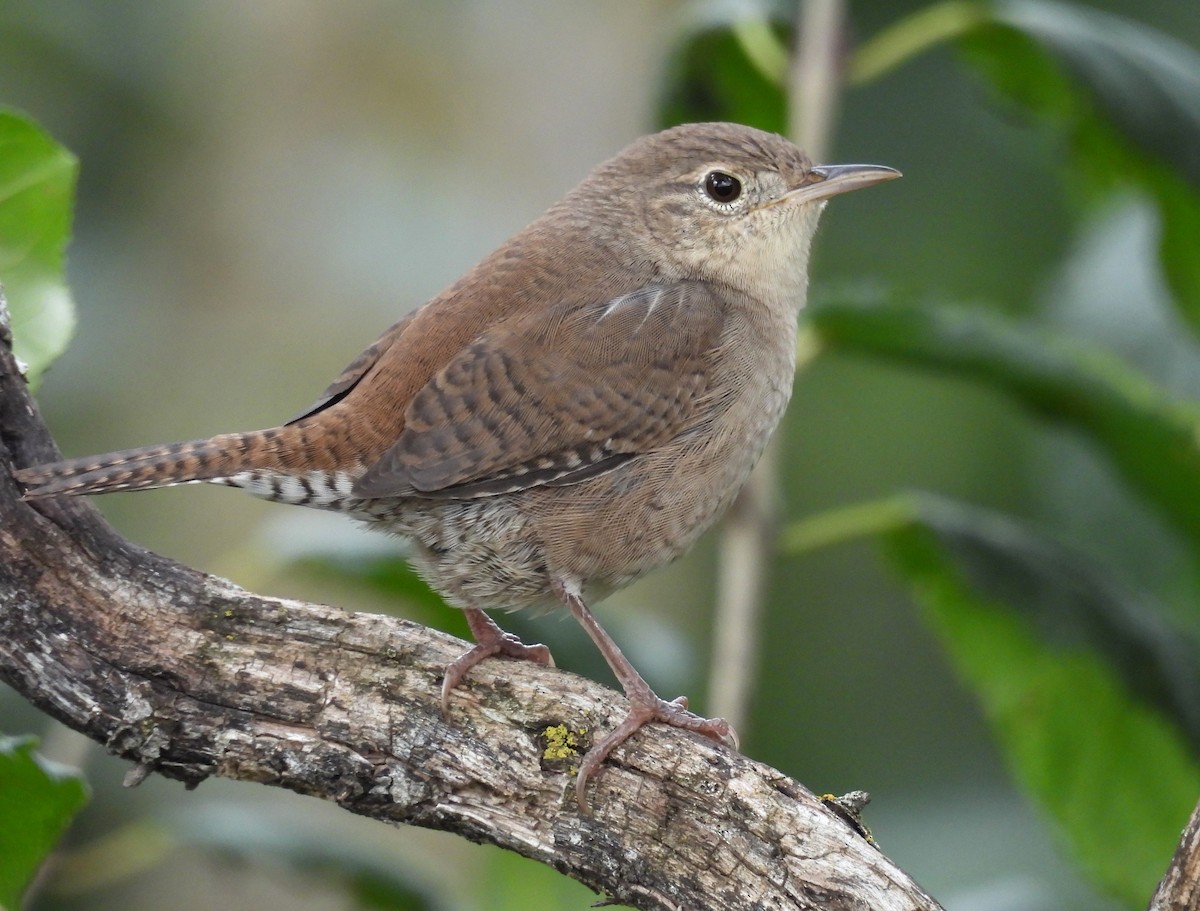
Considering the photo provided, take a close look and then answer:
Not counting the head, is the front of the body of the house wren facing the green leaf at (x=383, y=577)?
no

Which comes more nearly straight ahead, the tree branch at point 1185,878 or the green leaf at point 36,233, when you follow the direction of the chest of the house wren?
the tree branch

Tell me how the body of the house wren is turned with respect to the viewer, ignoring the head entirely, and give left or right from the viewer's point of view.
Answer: facing to the right of the viewer

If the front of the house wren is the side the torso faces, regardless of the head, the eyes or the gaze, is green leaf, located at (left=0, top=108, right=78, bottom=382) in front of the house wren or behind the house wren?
behind

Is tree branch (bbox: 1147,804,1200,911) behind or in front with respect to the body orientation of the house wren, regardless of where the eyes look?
in front
